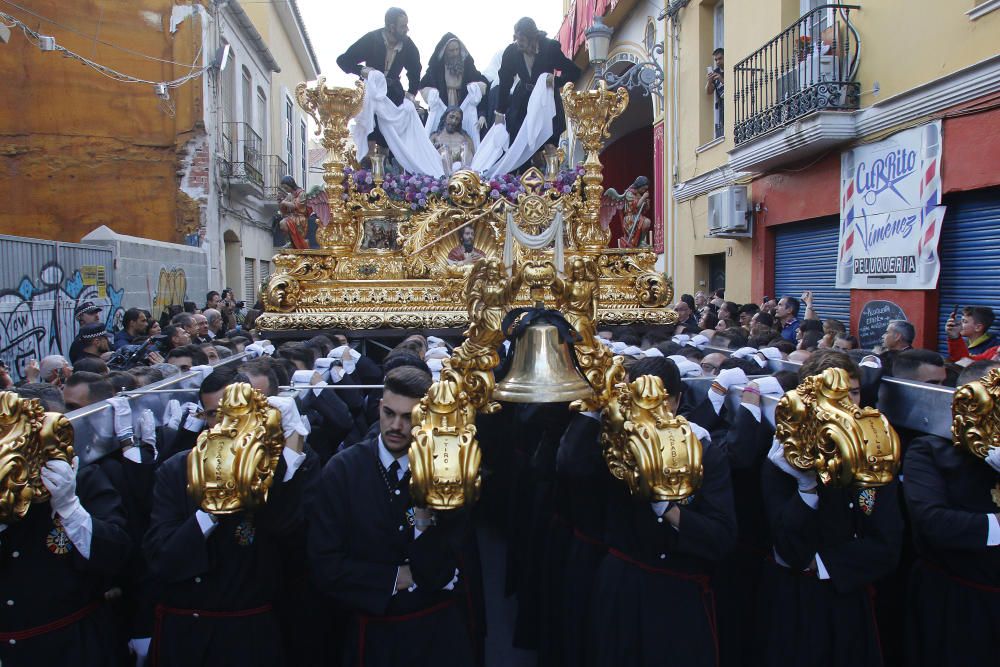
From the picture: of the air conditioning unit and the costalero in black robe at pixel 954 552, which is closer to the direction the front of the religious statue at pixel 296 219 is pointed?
the costalero in black robe

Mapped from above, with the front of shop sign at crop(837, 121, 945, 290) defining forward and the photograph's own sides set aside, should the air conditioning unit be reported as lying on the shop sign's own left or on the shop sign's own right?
on the shop sign's own right

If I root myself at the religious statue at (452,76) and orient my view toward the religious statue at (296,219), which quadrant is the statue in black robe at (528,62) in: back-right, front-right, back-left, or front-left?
back-left

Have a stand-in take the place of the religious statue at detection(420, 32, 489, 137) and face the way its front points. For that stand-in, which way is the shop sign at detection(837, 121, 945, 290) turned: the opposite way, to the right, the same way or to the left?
to the right

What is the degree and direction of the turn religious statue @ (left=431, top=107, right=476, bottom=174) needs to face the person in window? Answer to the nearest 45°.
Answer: approximately 135° to its left

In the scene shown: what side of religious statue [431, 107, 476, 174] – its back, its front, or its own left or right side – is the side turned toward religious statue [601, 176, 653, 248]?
left

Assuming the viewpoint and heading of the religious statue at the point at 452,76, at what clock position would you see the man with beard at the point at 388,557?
The man with beard is roughly at 12 o'clock from the religious statue.

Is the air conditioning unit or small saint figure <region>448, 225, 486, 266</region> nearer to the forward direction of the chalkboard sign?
the small saint figure
